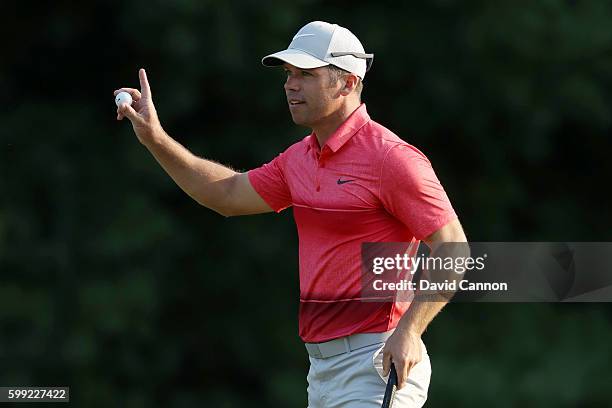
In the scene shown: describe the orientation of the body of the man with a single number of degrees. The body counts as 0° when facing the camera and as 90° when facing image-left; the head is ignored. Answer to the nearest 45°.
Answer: approximately 45°
